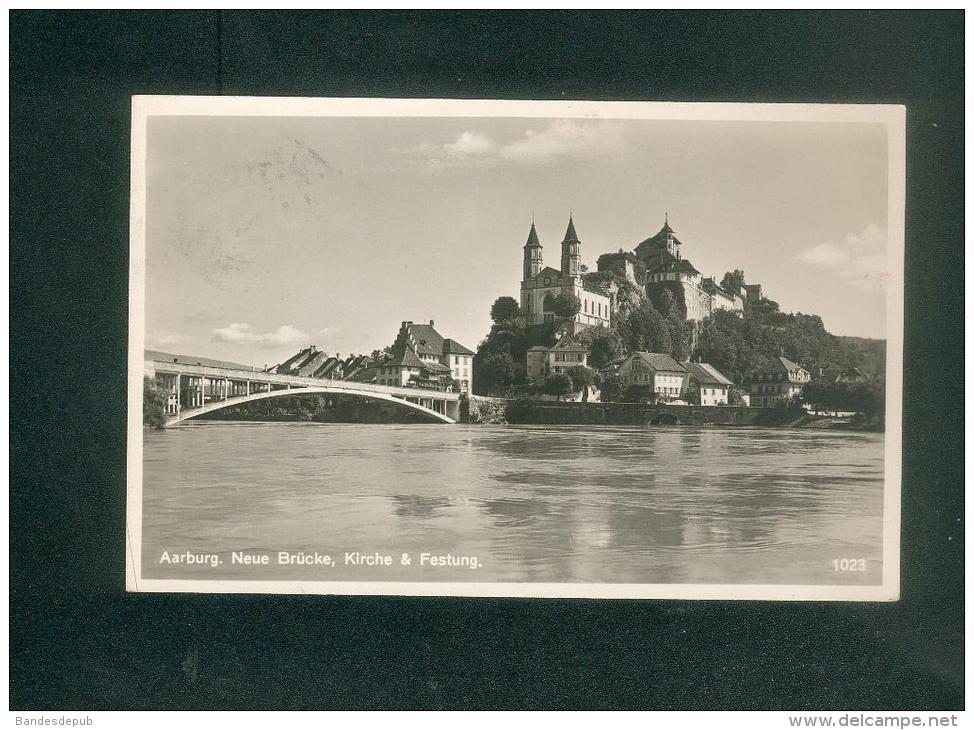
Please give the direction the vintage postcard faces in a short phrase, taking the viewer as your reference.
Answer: facing the viewer
